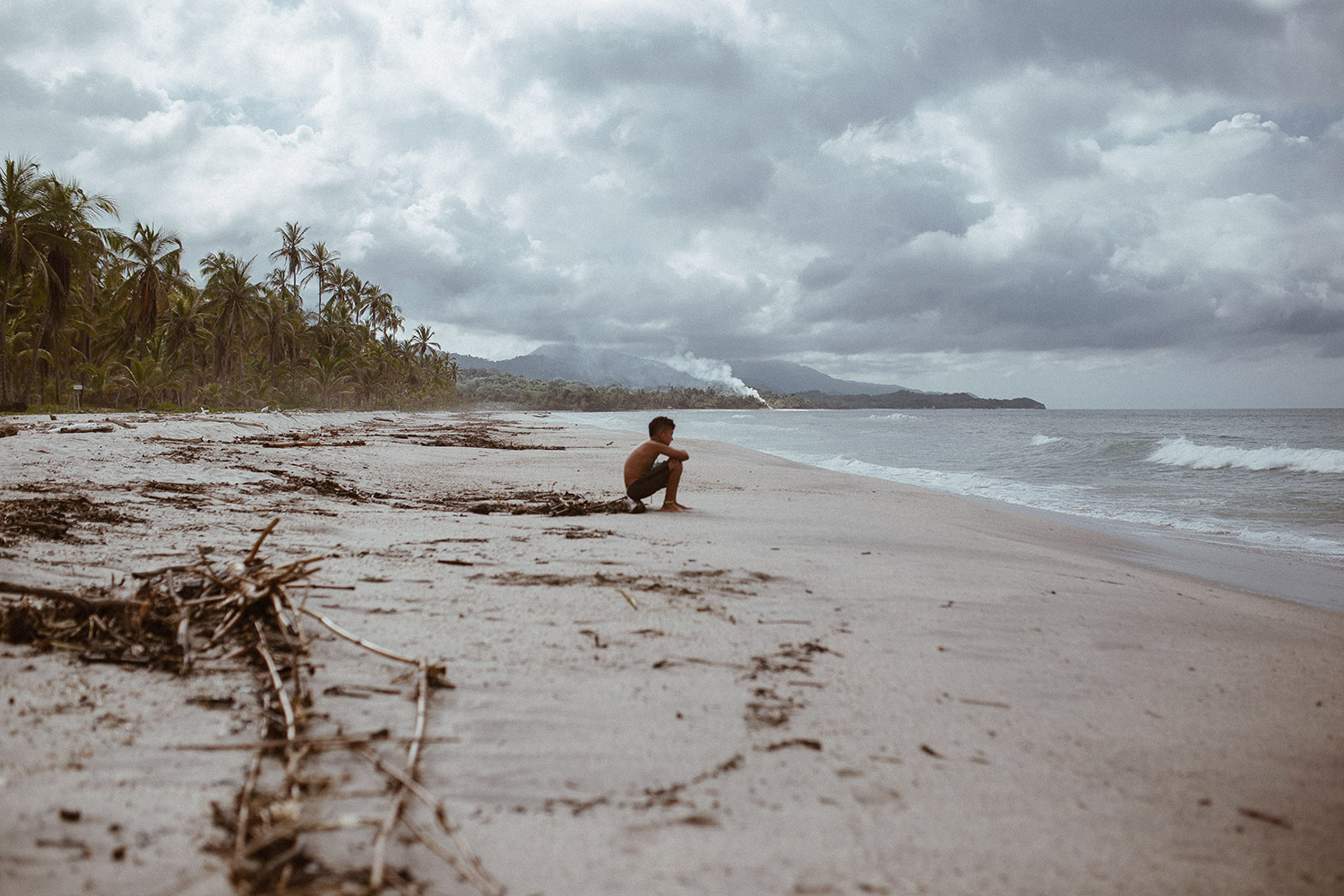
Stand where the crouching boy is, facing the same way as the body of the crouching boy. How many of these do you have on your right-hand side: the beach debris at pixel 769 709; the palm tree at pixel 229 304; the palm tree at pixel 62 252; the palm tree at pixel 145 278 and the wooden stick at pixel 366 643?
2

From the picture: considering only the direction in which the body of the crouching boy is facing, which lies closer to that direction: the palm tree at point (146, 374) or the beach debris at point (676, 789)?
the beach debris

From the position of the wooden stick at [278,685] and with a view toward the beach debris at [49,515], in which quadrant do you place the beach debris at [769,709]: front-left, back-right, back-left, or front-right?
back-right

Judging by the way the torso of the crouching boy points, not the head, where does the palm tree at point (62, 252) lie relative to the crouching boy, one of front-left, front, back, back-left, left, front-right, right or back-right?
back-left

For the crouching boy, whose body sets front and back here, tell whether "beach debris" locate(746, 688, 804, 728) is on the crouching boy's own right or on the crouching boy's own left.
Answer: on the crouching boy's own right

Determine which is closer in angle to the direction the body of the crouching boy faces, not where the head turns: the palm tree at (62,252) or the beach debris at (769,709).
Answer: the beach debris

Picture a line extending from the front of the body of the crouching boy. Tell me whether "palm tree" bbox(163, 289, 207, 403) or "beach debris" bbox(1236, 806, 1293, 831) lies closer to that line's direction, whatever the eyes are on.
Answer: the beach debris

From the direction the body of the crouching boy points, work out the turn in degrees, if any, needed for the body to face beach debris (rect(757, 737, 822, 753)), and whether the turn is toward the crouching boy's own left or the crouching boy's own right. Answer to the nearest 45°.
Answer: approximately 90° to the crouching boy's own right

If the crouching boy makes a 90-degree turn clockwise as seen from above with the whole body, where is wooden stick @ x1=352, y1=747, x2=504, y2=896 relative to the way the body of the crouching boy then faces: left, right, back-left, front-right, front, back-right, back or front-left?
front

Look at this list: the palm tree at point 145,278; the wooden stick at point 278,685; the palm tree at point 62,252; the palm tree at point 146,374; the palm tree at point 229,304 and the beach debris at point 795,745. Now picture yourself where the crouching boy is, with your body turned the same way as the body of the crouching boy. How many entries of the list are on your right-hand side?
2

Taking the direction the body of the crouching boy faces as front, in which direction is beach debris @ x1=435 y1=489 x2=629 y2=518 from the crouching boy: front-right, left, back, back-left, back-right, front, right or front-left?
back

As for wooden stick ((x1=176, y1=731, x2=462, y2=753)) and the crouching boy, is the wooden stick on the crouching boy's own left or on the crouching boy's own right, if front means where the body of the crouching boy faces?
on the crouching boy's own right

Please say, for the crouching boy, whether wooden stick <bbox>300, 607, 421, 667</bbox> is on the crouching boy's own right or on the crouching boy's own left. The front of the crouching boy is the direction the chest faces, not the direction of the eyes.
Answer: on the crouching boy's own right

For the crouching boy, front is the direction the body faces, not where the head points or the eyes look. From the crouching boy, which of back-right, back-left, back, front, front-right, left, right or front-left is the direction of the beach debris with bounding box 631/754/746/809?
right

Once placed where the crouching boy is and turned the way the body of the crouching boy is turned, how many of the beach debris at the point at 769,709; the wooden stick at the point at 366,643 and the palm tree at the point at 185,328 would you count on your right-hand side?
2

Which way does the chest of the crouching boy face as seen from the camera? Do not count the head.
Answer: to the viewer's right
